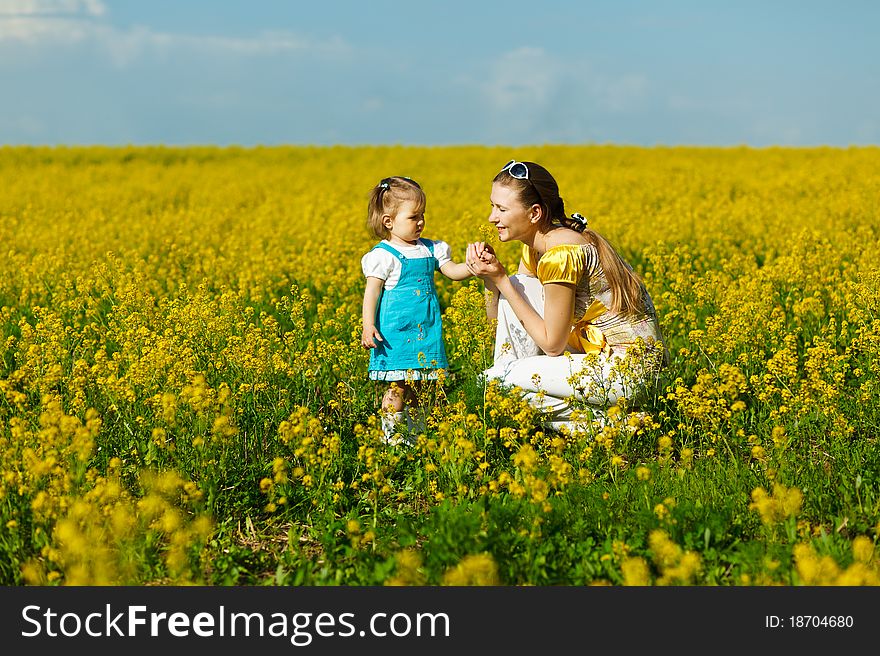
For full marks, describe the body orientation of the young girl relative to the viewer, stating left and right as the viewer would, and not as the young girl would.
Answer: facing the viewer and to the right of the viewer

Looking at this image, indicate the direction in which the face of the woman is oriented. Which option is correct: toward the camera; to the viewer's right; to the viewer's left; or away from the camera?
to the viewer's left

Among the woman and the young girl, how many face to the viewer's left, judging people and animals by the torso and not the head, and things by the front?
1

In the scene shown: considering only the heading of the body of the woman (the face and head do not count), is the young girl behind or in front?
in front

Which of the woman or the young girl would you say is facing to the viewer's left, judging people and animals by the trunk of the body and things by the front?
the woman

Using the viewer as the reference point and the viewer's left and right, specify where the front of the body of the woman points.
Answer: facing to the left of the viewer

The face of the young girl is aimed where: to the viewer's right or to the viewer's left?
to the viewer's right
